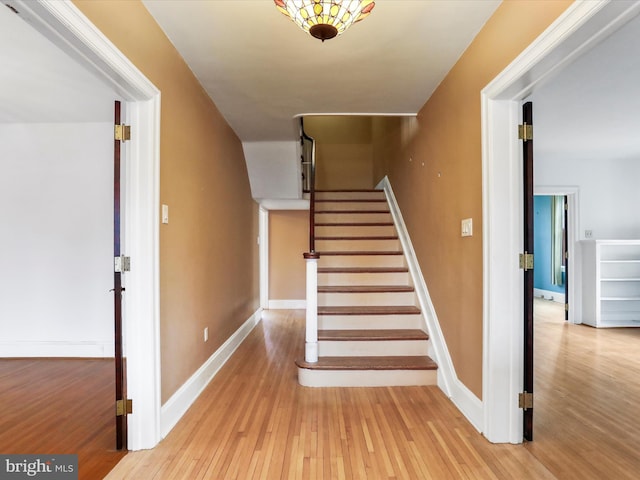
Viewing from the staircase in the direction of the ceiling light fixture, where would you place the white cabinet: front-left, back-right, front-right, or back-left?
back-left

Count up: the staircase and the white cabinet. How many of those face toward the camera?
2

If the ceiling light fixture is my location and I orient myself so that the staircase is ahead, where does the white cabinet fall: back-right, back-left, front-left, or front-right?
front-right

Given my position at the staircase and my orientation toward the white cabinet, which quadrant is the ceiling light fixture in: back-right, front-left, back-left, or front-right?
back-right

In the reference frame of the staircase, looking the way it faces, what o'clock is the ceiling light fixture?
The ceiling light fixture is roughly at 12 o'clock from the staircase.

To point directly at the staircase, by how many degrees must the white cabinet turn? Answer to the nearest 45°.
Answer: approximately 45° to its right

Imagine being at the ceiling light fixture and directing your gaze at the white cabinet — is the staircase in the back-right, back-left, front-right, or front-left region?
front-left

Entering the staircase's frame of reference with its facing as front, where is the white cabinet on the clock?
The white cabinet is roughly at 8 o'clock from the staircase.

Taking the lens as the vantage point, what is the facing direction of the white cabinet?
facing the viewer

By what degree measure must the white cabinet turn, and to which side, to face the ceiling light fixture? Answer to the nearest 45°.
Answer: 0° — it already faces it
